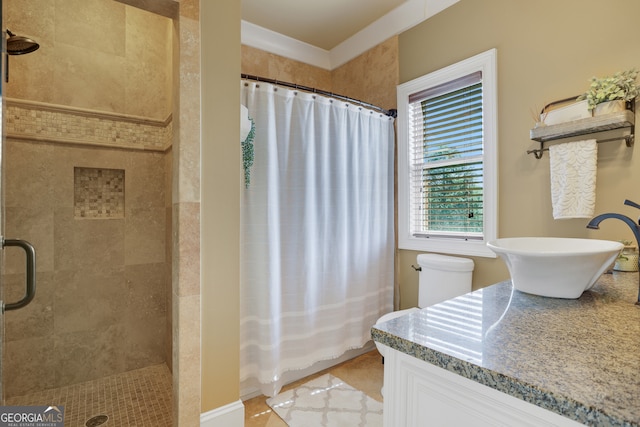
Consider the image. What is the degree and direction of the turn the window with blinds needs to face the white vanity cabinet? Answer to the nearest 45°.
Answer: approximately 45° to its left

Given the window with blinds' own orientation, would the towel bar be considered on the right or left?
on its left

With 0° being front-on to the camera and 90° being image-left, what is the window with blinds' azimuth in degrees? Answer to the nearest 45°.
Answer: approximately 45°

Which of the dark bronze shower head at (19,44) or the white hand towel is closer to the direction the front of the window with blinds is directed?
the dark bronze shower head

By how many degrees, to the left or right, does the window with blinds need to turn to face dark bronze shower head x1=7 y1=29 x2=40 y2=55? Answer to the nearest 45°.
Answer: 0° — it already faces it

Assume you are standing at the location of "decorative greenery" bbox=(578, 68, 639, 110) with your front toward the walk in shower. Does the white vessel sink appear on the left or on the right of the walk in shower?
left

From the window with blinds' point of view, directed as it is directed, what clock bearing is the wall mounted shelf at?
The wall mounted shelf is roughly at 9 o'clock from the window with blinds.

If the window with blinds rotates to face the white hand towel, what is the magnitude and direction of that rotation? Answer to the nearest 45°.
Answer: approximately 90° to its left

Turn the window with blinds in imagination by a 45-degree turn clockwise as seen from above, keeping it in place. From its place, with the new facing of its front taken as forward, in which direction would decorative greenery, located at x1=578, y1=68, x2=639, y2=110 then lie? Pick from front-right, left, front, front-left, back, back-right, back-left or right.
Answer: back-left
